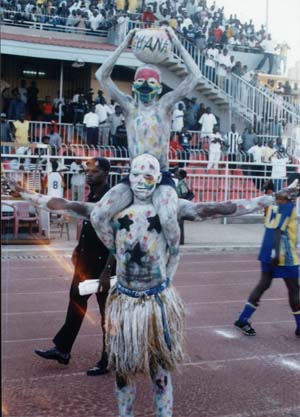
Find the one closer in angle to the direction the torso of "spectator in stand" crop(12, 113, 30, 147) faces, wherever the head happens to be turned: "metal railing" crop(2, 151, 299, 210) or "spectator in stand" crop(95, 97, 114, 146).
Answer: the metal railing

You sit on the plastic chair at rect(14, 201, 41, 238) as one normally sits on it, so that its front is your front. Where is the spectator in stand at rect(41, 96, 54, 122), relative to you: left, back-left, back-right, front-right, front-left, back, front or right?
back-left

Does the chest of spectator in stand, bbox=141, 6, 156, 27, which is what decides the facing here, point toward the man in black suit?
yes

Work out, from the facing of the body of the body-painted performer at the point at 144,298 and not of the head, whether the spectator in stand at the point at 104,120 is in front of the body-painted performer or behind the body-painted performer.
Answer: behind

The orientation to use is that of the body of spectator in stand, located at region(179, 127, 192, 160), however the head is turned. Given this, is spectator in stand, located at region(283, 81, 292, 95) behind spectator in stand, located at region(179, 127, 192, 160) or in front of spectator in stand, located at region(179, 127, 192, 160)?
behind

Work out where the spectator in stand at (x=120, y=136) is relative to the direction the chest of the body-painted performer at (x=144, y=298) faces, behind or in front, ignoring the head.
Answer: behind
